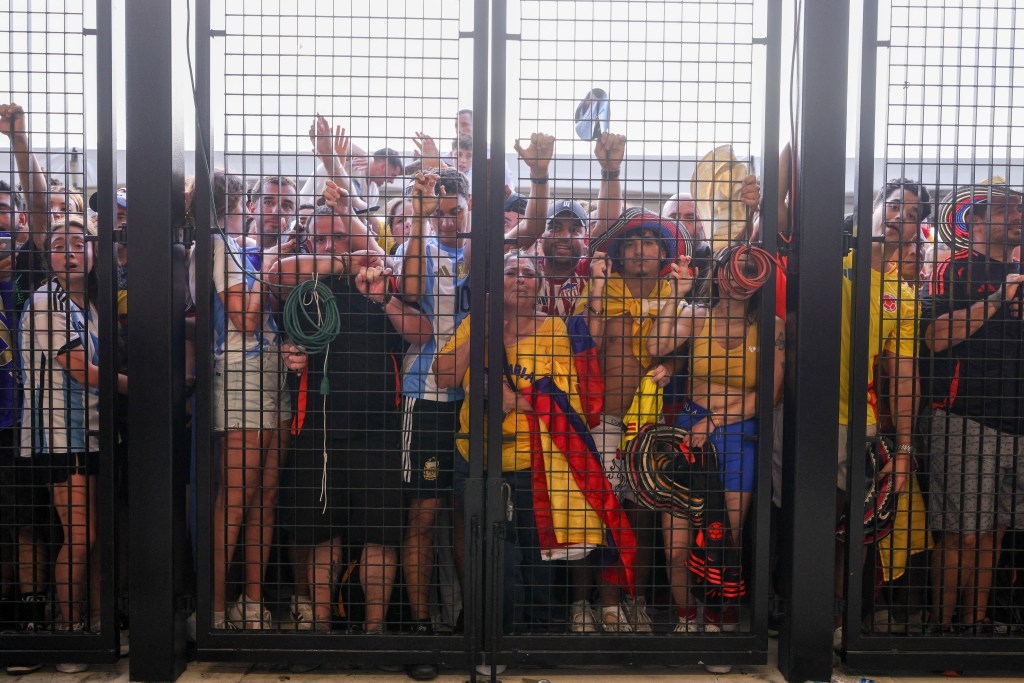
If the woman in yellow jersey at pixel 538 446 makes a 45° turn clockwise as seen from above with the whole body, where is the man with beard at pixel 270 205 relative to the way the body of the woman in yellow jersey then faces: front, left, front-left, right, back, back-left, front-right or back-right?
front-right

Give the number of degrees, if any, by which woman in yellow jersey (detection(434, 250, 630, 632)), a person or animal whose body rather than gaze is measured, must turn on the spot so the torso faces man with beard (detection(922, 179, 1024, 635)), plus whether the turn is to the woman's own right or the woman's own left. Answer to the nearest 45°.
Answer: approximately 90° to the woman's own left

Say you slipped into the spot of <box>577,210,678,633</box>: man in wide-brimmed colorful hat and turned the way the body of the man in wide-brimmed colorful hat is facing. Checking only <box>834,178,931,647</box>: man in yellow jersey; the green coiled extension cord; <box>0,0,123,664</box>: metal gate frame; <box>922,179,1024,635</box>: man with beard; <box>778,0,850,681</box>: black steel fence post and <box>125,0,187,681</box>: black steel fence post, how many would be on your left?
3

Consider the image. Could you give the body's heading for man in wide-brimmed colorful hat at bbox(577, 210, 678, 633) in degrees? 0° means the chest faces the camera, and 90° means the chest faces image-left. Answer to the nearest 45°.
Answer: approximately 0°

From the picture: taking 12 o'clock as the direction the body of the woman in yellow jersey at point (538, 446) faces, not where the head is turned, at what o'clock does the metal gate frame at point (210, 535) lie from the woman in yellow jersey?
The metal gate frame is roughly at 3 o'clock from the woman in yellow jersey.

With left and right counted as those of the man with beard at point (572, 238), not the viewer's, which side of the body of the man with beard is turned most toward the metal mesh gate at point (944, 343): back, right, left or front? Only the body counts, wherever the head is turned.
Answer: left

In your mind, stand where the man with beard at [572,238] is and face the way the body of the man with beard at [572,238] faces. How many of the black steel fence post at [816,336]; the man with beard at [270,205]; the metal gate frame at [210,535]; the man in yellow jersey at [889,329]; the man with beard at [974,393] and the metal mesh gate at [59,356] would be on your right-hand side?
3
